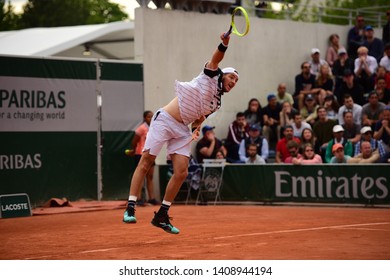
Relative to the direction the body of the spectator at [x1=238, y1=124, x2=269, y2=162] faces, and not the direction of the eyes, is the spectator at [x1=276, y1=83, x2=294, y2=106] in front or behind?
behind

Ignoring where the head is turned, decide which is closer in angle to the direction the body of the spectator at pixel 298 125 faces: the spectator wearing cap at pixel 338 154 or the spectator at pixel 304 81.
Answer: the spectator wearing cap

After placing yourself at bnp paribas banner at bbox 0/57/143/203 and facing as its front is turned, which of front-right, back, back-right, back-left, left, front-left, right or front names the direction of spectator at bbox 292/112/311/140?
left

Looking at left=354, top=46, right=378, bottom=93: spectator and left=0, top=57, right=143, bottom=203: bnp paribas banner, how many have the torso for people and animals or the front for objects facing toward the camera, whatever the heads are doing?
2

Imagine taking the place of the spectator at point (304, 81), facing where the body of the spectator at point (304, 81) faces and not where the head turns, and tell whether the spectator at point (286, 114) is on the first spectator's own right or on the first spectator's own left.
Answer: on the first spectator's own right

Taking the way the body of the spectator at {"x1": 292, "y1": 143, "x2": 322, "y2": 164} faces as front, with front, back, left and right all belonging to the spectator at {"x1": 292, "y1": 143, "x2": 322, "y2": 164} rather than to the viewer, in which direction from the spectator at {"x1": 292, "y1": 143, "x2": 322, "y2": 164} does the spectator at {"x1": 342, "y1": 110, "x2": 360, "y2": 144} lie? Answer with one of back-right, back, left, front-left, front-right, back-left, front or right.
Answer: back

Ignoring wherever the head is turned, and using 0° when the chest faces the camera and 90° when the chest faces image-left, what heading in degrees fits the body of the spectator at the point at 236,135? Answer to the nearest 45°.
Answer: approximately 315°

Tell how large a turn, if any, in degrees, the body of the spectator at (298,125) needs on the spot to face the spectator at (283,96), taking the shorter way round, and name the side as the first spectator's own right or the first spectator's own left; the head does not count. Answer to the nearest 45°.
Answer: approximately 135° to the first spectator's own right

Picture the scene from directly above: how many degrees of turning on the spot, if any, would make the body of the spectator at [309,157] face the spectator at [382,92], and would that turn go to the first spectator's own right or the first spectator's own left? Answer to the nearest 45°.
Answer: approximately 180°

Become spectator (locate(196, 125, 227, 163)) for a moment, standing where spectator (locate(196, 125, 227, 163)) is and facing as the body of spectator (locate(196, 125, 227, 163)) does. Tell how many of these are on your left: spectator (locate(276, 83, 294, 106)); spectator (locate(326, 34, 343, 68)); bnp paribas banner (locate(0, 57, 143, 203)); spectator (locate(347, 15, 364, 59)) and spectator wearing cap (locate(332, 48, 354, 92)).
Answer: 4

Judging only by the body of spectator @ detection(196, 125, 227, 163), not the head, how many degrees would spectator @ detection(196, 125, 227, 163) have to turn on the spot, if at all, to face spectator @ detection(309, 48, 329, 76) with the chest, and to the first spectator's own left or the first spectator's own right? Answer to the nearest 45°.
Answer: approximately 90° to the first spectator's own left

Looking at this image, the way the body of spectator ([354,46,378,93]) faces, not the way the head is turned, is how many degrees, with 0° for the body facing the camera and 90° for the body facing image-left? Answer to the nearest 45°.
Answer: approximately 0°

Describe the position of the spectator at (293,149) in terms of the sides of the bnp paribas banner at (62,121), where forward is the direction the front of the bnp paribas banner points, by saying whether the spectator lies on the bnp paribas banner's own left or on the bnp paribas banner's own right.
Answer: on the bnp paribas banner's own left
